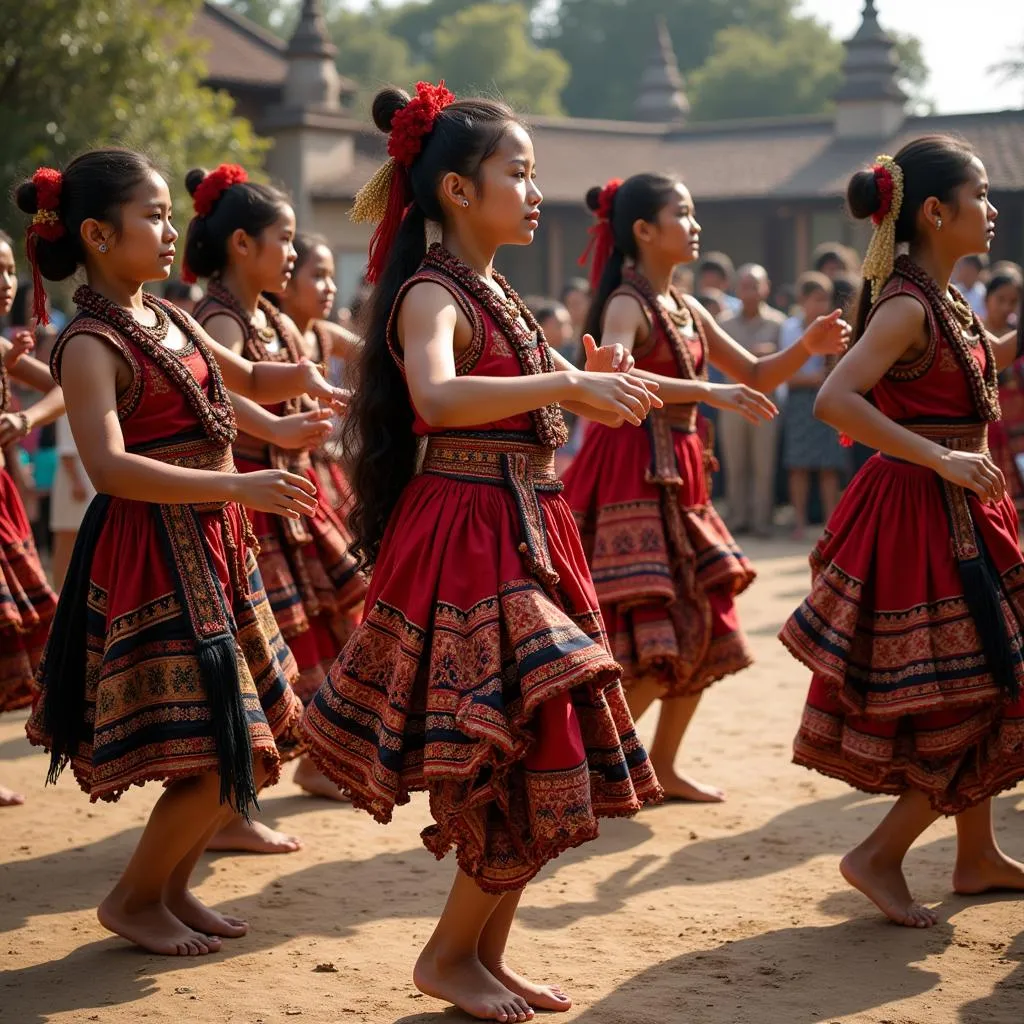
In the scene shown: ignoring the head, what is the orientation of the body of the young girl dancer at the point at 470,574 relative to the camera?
to the viewer's right

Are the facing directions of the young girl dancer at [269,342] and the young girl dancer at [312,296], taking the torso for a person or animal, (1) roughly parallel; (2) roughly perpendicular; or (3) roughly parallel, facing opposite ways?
roughly parallel

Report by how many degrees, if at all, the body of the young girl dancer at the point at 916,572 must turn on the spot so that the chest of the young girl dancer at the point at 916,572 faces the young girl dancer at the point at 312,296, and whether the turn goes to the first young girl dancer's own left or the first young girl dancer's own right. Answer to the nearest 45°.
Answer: approximately 135° to the first young girl dancer's own left

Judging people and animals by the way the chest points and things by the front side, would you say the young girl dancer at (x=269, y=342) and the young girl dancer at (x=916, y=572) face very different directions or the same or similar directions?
same or similar directions

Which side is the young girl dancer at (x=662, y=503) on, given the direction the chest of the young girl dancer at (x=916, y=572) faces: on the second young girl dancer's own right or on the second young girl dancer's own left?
on the second young girl dancer's own left

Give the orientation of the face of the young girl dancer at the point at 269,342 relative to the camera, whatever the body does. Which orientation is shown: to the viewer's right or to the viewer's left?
to the viewer's right

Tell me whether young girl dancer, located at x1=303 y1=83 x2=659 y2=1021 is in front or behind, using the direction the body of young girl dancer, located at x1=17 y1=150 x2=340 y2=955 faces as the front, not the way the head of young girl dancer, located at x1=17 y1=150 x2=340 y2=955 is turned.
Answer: in front

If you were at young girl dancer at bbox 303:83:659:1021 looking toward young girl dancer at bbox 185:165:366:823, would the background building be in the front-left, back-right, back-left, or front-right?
front-right

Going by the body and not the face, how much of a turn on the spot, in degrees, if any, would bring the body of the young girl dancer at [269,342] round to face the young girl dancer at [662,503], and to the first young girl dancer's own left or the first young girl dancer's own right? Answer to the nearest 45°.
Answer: approximately 45° to the first young girl dancer's own left

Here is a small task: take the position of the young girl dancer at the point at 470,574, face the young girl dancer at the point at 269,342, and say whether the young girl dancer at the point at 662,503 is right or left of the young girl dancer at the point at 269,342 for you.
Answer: right

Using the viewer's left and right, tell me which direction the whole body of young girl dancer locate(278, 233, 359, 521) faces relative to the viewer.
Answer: facing the viewer and to the right of the viewer

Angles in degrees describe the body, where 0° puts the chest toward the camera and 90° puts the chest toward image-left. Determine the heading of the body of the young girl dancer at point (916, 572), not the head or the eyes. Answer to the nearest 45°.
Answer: approximately 270°

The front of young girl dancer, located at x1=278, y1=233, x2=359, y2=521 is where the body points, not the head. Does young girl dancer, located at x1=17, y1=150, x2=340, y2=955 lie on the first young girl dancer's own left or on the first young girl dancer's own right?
on the first young girl dancer's own right

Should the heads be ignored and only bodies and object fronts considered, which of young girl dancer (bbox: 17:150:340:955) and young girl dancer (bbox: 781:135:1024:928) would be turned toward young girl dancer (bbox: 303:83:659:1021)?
young girl dancer (bbox: 17:150:340:955)

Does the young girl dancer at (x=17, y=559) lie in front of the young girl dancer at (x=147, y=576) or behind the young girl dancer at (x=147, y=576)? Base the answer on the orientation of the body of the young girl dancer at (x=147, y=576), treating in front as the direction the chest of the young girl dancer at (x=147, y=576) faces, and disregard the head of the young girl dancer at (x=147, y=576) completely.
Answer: behind
